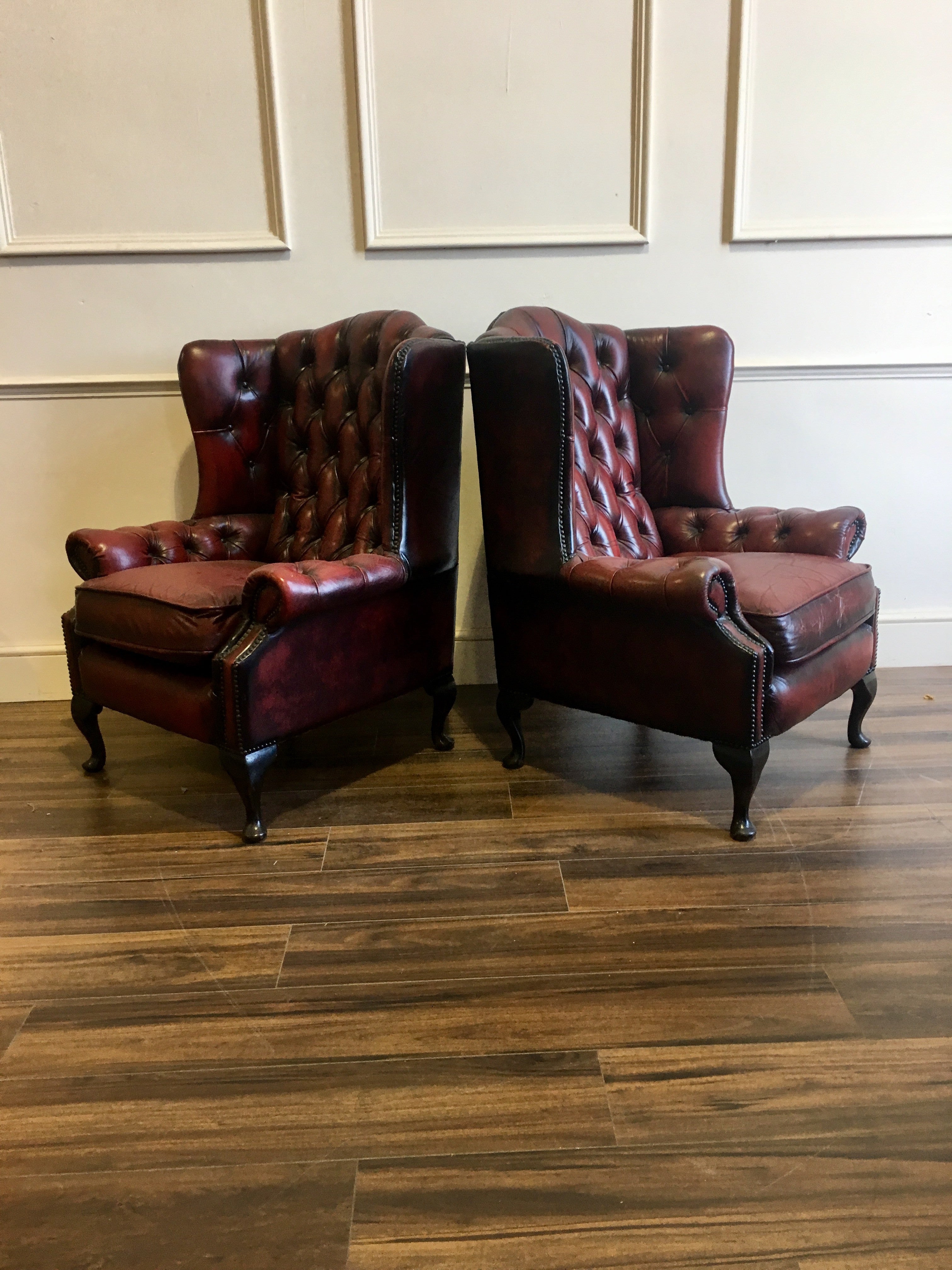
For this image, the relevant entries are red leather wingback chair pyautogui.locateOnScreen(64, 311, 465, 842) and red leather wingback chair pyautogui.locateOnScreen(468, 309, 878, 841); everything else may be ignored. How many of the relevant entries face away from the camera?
0

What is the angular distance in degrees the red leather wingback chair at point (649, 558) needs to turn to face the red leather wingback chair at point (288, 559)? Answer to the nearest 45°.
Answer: approximately 135° to its right

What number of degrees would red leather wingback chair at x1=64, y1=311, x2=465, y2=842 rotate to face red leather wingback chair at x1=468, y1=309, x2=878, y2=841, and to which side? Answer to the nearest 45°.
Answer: approximately 135° to its left
